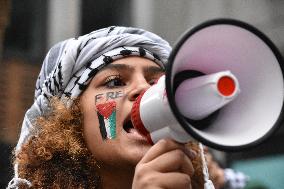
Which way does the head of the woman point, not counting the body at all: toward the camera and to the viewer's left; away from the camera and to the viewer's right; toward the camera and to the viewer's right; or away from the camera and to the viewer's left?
toward the camera and to the viewer's right

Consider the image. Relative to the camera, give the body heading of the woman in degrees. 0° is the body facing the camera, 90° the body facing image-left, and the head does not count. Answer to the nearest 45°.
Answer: approximately 315°
